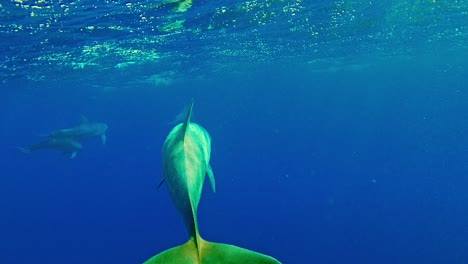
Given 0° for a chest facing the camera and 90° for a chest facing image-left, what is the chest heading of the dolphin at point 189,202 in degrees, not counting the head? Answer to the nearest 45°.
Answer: approximately 180°

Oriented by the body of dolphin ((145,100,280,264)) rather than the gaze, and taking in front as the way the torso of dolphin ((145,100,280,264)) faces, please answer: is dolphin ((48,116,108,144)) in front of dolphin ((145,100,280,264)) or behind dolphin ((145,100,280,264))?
in front
